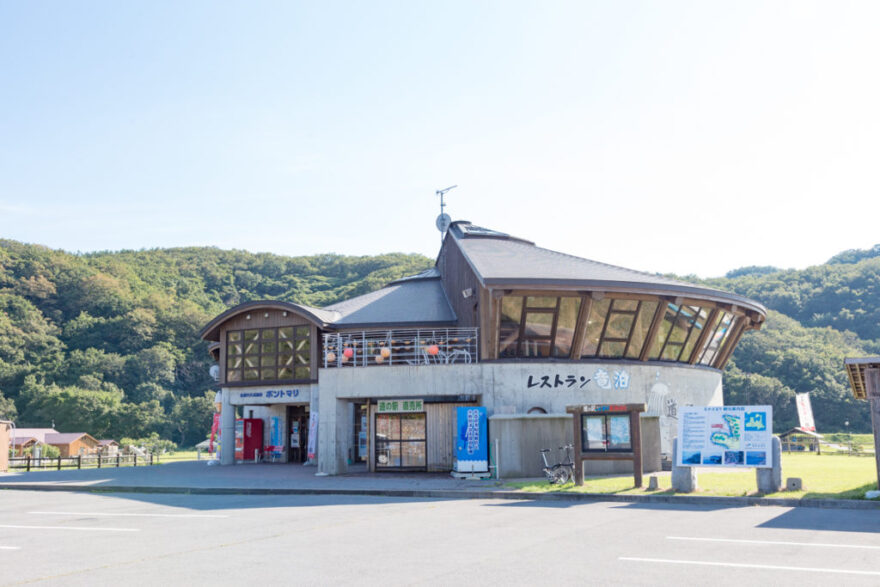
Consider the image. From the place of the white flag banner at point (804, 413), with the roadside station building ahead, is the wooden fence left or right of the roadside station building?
right

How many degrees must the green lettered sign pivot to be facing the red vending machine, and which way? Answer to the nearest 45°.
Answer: approximately 135° to its right

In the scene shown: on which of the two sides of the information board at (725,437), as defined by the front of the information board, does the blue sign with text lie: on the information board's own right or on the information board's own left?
on the information board's own right

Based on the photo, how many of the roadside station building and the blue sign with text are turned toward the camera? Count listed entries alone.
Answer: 2

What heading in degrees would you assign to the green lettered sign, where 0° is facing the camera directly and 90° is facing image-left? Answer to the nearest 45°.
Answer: approximately 0°

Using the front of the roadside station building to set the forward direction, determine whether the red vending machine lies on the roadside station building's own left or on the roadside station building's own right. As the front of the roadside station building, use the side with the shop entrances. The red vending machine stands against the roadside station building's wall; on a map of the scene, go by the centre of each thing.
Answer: on the roadside station building's own right
